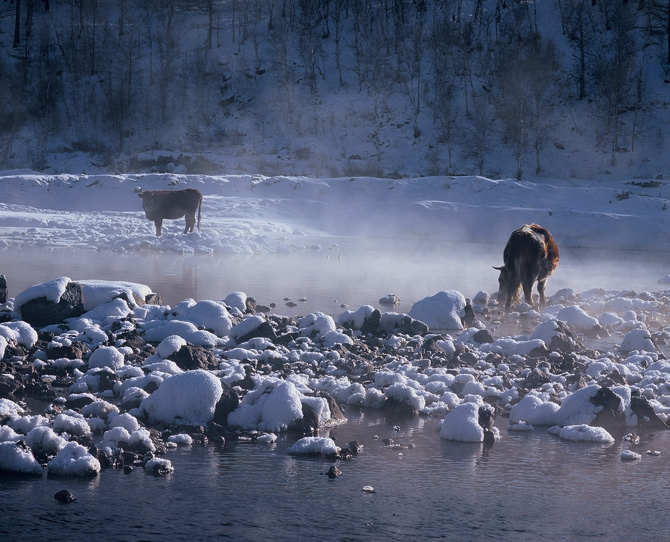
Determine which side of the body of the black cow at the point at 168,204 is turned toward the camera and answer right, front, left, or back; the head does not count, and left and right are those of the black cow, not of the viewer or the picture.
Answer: left

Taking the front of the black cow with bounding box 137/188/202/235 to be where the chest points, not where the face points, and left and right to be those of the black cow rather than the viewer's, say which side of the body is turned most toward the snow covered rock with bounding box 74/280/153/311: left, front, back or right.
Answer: left

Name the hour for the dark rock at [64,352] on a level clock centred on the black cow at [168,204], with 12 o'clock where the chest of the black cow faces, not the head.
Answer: The dark rock is roughly at 9 o'clock from the black cow.

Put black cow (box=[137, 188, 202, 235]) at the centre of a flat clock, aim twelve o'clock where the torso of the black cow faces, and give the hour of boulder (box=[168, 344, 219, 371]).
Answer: The boulder is roughly at 9 o'clock from the black cow.
